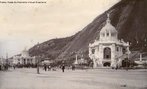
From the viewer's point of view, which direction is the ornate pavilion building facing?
toward the camera
